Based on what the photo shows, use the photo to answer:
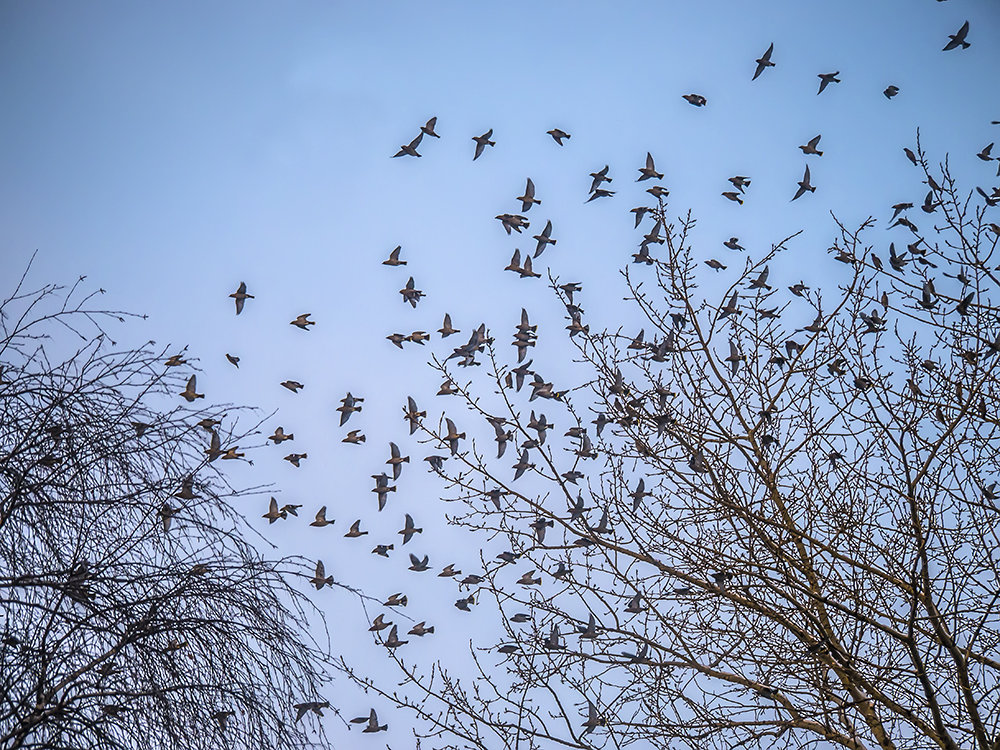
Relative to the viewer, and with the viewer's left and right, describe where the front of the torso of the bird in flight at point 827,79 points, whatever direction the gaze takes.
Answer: facing to the left of the viewer
